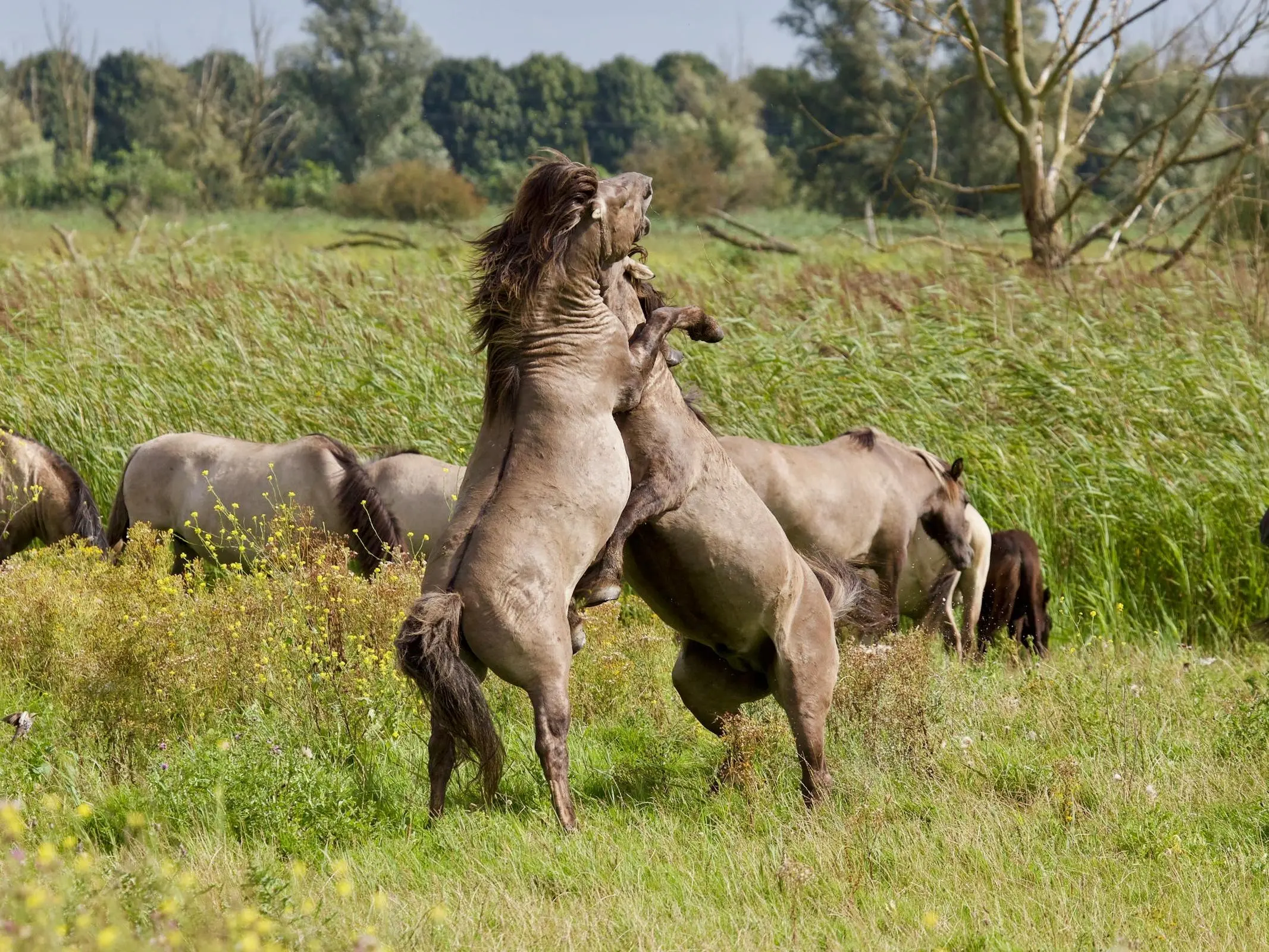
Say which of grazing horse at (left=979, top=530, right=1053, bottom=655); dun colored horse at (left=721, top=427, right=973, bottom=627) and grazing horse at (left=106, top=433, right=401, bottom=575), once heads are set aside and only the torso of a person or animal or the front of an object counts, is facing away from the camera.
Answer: grazing horse at (left=979, top=530, right=1053, bottom=655)

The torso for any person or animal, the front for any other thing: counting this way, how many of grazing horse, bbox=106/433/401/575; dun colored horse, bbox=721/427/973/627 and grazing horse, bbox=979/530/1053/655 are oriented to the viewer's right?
2

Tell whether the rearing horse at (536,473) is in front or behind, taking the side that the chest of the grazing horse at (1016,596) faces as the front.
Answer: behind

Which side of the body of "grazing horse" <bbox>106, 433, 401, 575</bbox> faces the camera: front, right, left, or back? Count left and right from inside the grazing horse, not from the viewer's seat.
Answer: right

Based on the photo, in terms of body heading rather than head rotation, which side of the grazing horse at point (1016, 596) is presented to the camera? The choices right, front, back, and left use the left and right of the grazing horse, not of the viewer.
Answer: back

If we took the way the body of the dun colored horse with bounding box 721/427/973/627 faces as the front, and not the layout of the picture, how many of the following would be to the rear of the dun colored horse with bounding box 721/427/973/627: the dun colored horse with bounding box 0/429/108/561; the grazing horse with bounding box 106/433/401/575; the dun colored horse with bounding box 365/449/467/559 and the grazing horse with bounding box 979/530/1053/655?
3

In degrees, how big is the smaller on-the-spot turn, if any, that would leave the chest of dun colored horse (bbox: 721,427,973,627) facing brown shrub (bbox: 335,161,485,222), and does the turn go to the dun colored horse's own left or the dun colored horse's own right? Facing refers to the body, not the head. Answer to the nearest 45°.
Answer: approximately 90° to the dun colored horse's own left

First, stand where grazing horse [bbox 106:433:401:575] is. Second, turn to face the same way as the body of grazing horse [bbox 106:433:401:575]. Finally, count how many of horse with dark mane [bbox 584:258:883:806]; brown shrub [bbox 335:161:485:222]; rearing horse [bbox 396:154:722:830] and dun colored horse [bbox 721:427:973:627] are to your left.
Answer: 1

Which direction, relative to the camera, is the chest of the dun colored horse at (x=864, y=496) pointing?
to the viewer's right

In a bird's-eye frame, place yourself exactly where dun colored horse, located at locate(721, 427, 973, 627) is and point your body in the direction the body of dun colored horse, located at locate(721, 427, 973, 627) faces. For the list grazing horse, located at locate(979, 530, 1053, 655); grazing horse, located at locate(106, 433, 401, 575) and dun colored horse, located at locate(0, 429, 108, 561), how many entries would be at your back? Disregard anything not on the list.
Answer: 2

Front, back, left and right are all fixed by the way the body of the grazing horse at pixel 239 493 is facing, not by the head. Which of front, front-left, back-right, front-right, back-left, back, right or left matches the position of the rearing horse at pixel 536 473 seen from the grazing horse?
right

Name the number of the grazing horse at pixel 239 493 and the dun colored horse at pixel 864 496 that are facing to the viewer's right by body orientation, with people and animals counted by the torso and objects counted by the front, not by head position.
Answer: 2
